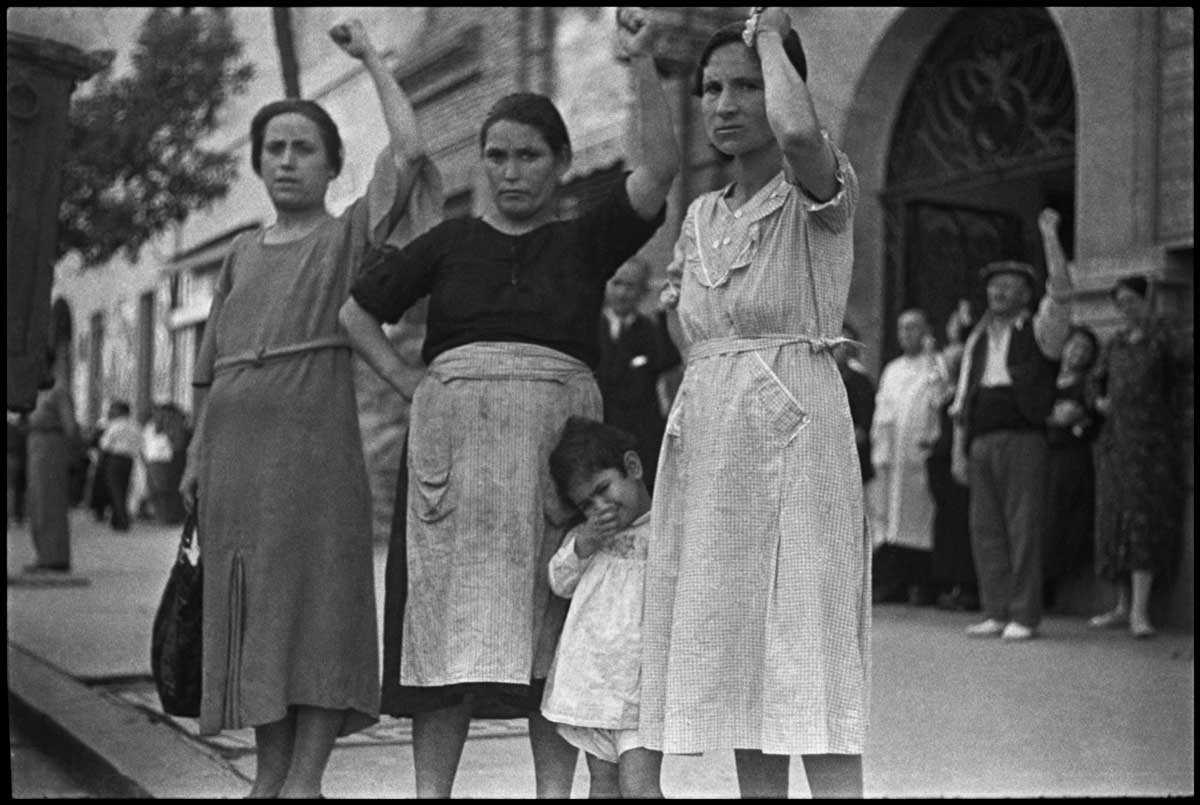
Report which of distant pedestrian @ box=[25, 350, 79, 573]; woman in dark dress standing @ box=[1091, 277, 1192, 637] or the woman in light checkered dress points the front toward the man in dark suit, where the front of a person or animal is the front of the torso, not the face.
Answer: the woman in dark dress standing

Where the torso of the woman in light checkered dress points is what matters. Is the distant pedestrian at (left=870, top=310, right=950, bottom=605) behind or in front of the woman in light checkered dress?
behind

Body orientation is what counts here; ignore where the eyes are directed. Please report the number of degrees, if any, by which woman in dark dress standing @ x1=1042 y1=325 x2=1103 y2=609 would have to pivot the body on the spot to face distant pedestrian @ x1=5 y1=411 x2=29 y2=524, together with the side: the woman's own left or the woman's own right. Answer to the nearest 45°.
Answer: approximately 90° to the woman's own right

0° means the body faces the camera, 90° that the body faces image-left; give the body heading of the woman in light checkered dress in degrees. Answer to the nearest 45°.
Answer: approximately 45°

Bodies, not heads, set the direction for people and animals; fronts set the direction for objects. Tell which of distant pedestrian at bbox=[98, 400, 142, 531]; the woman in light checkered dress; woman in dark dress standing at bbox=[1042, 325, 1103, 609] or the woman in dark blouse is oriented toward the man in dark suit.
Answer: the woman in dark dress standing

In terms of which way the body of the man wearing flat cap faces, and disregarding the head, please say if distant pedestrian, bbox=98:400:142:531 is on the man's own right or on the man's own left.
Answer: on the man's own right
